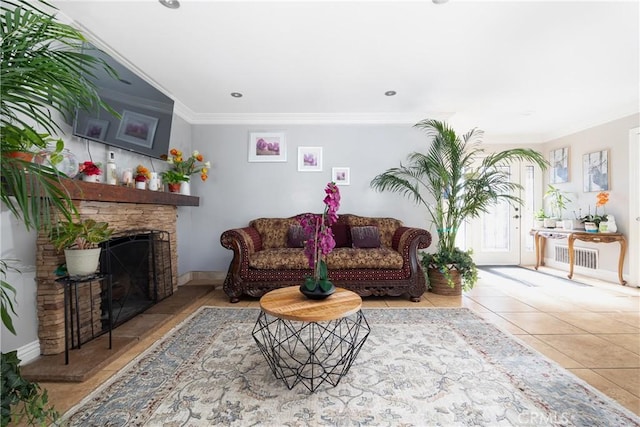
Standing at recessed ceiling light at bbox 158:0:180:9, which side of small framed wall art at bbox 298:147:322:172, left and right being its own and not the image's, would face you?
front

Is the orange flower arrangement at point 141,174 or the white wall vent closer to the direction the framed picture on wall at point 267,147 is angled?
the orange flower arrangement

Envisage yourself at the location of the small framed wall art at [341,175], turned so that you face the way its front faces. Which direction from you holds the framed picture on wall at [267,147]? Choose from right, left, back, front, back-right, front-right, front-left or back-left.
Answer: right

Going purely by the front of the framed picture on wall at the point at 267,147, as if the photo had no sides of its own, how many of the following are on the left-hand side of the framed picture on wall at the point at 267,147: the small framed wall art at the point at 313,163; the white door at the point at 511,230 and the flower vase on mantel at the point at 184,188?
2

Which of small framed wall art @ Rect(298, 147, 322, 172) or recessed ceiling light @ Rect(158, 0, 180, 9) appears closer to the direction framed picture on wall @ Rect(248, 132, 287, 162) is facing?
the recessed ceiling light

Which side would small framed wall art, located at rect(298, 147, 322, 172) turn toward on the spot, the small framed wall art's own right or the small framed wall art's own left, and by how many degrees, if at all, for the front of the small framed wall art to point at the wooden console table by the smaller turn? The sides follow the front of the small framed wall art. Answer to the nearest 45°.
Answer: approximately 90° to the small framed wall art's own left

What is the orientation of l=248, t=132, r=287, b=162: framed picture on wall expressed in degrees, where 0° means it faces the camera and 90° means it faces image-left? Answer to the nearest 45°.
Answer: approximately 0°
